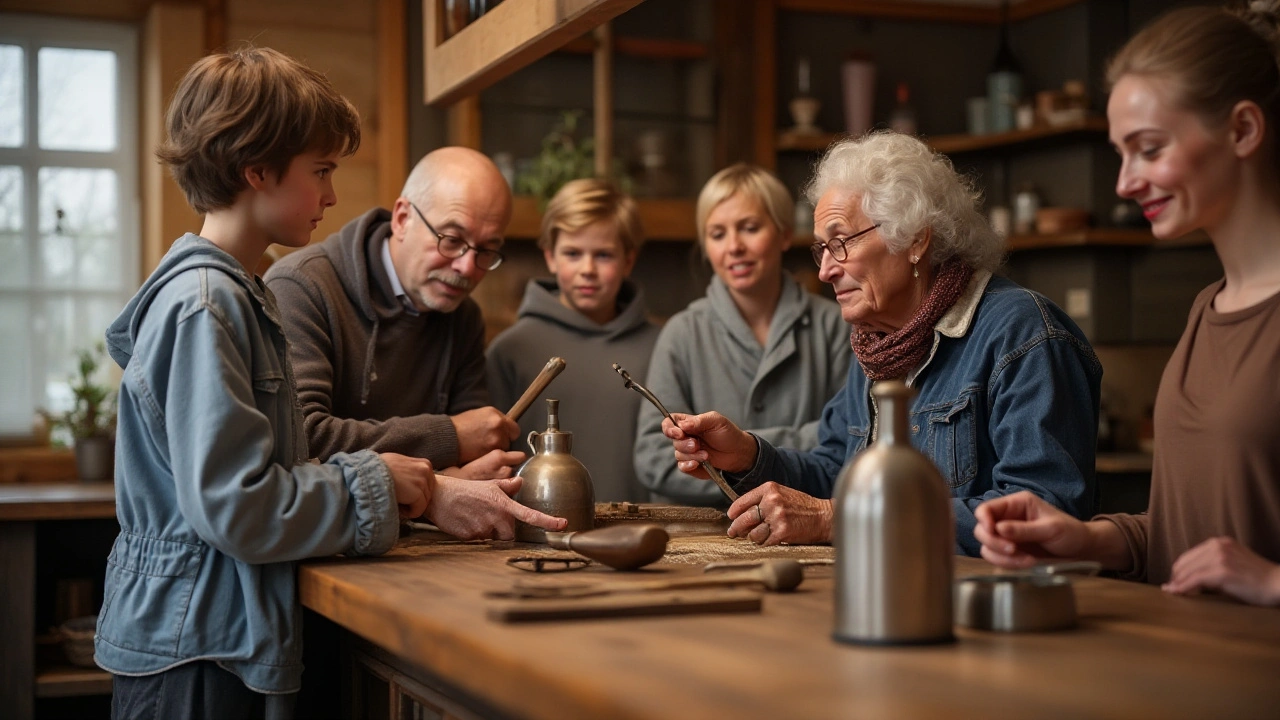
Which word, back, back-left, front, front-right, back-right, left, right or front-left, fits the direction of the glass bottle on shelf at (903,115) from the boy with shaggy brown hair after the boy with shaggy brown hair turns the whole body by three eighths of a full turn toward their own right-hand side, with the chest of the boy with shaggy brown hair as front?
back

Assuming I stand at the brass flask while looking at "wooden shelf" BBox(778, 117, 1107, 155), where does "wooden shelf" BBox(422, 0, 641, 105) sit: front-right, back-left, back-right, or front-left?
front-left

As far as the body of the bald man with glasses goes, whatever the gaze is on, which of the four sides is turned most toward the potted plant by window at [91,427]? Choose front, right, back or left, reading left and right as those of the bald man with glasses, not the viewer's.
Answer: back

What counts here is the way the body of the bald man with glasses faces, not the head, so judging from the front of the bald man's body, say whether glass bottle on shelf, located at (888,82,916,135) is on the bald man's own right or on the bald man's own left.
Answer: on the bald man's own left

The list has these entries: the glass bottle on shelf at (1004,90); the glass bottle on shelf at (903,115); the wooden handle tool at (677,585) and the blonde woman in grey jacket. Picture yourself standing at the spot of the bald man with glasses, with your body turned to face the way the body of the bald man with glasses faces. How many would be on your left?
3

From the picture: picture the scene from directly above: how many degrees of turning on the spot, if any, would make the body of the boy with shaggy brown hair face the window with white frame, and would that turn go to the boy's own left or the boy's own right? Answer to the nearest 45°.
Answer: approximately 90° to the boy's own left

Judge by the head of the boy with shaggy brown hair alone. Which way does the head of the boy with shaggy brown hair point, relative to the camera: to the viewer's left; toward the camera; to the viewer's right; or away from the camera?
to the viewer's right

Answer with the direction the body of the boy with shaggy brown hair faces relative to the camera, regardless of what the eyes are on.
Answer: to the viewer's right

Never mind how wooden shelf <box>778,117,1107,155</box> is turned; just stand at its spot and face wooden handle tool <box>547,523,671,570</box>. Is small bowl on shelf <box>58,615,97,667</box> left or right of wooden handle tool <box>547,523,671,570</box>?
right

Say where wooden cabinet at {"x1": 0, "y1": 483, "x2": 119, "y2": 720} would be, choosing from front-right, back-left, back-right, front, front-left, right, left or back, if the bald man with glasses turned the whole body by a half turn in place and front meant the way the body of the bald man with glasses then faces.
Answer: front

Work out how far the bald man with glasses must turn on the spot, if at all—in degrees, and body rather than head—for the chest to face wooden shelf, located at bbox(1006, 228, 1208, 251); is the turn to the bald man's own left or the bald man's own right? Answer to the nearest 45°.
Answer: approximately 90° to the bald man's own left

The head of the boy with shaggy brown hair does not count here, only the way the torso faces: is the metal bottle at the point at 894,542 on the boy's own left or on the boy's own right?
on the boy's own right

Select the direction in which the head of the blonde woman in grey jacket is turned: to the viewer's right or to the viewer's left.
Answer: to the viewer's left

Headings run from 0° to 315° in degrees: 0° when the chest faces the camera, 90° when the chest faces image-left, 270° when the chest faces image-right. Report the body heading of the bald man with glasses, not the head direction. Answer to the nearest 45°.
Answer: approximately 315°

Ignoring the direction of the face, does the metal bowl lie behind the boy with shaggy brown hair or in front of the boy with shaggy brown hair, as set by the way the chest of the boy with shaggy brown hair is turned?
in front

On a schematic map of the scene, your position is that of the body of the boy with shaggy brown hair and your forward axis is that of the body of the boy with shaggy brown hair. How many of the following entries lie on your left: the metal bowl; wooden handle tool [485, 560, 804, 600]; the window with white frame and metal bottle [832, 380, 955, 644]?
1

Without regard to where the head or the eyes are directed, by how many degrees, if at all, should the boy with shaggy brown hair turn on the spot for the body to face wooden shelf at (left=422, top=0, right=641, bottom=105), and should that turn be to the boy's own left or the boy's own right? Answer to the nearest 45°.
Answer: approximately 45° to the boy's own left

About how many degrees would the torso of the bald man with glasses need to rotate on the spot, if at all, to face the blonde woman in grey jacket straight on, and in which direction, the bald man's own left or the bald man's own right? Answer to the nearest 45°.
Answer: approximately 90° to the bald man's own left
